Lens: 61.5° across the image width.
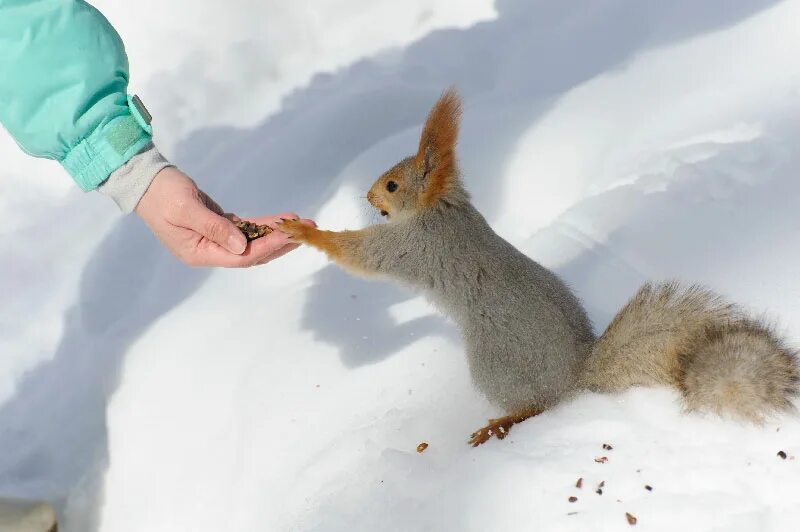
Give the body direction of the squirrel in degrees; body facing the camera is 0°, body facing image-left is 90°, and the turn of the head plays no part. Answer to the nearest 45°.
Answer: approximately 90°
